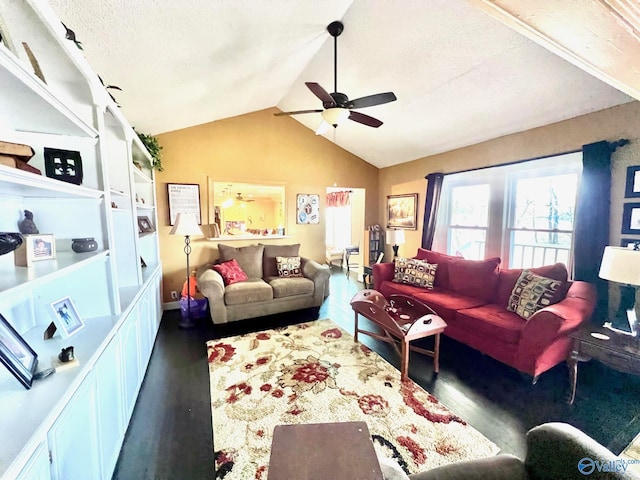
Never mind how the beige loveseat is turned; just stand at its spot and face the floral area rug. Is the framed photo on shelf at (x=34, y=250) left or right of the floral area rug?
right

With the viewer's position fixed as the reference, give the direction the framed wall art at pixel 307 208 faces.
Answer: facing the viewer

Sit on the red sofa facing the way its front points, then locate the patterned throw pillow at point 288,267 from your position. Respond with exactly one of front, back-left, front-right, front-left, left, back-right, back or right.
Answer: front-right

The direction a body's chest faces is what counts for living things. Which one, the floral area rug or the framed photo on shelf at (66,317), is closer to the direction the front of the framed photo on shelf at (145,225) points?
the floral area rug

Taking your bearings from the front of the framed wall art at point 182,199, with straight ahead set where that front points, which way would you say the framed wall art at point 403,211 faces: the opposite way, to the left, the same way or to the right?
to the right

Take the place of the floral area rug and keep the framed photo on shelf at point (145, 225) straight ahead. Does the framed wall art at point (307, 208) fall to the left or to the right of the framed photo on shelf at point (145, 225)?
right

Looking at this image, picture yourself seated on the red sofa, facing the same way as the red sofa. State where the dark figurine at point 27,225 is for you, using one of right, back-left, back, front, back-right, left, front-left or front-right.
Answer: front

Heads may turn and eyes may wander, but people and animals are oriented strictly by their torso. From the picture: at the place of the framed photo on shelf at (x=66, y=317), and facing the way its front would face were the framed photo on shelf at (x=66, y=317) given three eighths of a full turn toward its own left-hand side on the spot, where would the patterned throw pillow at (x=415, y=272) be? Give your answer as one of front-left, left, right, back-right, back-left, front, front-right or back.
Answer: right

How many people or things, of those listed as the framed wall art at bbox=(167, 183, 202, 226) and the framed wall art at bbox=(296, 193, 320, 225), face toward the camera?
2

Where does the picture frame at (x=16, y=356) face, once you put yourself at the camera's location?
facing the viewer and to the right of the viewer

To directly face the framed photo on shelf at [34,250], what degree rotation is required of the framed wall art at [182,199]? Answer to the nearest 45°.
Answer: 0° — it already faces it

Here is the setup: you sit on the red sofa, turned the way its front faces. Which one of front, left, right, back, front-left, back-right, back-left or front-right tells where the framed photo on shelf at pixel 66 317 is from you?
front

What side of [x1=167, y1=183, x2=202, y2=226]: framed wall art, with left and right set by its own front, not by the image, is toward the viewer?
front

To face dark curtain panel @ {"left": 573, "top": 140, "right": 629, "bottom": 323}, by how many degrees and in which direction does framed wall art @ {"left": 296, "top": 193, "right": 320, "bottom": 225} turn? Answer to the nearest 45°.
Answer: approximately 45° to its left

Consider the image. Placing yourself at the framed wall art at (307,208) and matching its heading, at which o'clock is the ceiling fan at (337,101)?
The ceiling fan is roughly at 12 o'clock from the framed wall art.

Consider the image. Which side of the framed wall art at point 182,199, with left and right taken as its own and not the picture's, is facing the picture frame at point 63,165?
front
